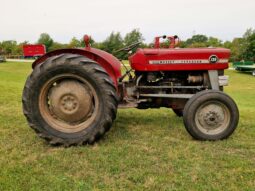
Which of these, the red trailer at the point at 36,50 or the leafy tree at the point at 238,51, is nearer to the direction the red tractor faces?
the leafy tree

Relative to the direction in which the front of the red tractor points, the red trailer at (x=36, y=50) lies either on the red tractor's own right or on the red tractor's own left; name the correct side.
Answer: on the red tractor's own left

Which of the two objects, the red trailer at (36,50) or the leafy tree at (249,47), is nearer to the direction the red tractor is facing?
the leafy tree

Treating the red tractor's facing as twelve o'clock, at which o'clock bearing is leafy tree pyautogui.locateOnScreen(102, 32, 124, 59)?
The leafy tree is roughly at 9 o'clock from the red tractor.

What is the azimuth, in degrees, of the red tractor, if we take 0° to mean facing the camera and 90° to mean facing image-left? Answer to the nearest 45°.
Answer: approximately 270°

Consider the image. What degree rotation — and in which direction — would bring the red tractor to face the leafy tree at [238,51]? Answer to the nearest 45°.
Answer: approximately 90° to its left
